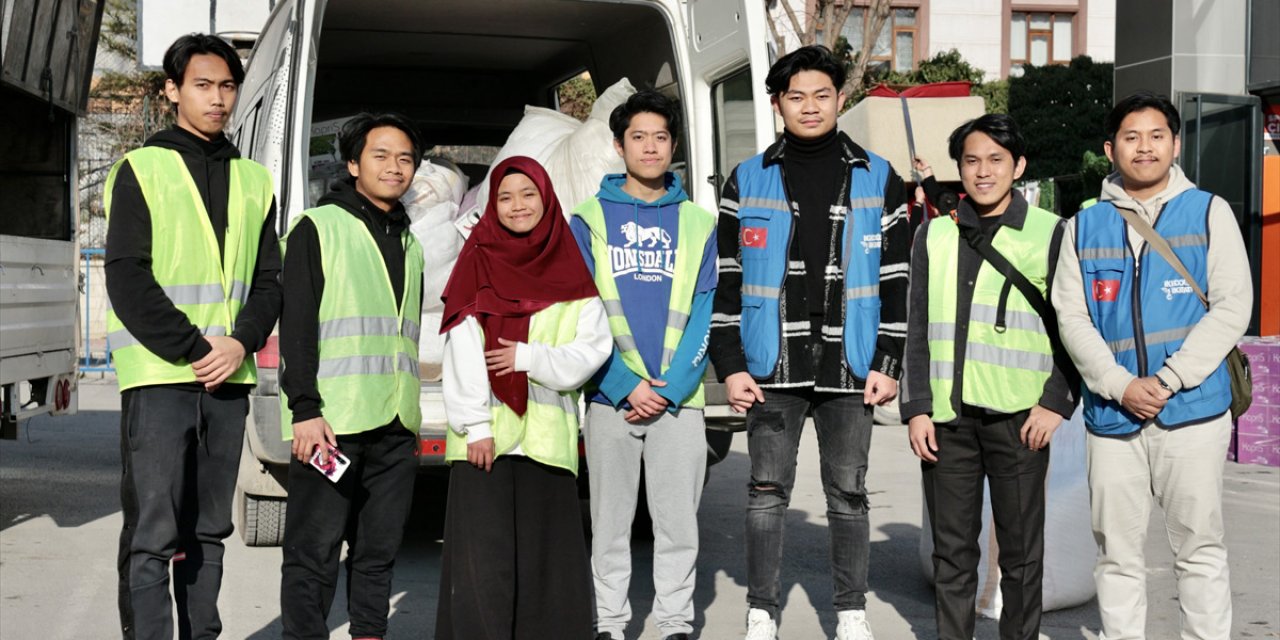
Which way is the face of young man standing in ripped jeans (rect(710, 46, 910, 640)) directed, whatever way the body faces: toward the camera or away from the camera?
toward the camera

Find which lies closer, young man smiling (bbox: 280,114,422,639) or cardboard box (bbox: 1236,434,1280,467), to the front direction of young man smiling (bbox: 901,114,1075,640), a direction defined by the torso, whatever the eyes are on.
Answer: the young man smiling

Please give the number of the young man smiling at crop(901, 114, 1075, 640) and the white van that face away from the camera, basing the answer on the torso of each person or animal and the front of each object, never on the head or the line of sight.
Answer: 1

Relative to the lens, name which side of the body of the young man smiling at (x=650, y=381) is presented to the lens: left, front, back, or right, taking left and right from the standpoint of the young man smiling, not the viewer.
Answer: front

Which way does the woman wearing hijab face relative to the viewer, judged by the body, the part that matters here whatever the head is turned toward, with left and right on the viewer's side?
facing the viewer

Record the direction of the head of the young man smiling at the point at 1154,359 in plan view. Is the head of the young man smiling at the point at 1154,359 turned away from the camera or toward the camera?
toward the camera

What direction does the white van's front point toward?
away from the camera

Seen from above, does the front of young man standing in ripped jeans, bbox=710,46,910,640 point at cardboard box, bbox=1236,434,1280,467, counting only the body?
no

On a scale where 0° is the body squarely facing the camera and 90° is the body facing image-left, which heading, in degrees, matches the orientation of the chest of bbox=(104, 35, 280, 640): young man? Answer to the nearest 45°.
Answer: approximately 315°

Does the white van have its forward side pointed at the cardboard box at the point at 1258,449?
no

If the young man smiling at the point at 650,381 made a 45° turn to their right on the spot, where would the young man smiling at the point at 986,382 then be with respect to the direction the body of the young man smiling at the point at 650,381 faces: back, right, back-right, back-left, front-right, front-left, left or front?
back-left

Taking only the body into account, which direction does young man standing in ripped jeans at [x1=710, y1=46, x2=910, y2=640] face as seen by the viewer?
toward the camera

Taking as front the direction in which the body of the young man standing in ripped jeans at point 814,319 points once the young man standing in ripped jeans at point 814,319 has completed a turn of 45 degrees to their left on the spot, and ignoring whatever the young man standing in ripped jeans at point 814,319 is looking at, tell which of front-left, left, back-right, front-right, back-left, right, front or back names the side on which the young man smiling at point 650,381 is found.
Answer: back-right

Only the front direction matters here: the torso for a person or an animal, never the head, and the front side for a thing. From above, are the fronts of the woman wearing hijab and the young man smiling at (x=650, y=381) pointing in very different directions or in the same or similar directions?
same or similar directions
